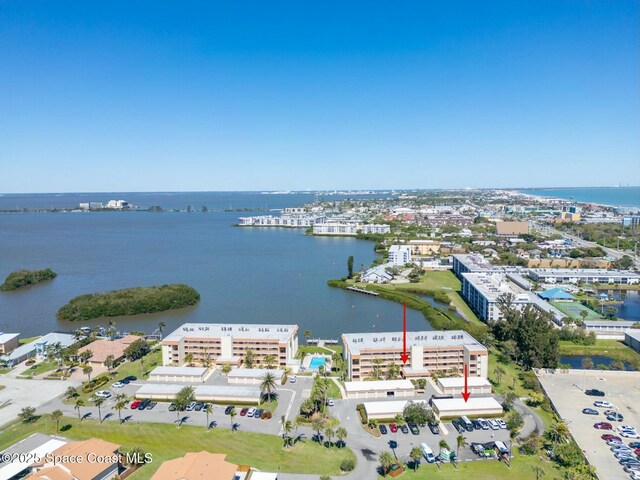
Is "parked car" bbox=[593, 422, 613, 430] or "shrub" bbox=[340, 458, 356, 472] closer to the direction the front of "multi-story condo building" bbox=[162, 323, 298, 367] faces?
the shrub

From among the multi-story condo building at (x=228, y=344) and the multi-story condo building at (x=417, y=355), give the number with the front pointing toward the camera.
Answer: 2

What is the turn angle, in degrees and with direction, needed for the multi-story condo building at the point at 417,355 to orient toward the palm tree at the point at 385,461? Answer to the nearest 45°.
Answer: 0° — it already faces it

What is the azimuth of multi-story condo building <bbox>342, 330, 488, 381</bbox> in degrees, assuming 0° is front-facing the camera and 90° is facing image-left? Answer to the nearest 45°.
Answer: approximately 0°

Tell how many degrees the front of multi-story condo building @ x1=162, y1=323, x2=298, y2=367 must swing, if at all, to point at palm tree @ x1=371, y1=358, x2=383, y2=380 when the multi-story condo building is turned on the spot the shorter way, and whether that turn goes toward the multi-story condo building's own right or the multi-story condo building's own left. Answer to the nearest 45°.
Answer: approximately 45° to the multi-story condo building's own left

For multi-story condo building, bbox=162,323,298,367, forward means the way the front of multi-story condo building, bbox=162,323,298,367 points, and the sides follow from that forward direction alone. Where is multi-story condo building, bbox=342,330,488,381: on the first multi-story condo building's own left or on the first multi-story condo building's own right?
on the first multi-story condo building's own left

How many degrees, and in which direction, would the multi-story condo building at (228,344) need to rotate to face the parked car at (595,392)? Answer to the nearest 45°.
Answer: approximately 45° to its left

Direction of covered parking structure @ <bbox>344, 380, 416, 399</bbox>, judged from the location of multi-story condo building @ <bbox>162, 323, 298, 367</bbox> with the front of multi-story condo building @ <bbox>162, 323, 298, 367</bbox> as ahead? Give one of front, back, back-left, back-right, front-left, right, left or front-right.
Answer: front-left

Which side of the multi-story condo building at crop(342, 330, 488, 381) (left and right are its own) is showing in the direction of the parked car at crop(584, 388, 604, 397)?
left

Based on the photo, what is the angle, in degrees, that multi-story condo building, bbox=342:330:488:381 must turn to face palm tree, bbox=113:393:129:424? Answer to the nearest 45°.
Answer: approximately 45° to its right

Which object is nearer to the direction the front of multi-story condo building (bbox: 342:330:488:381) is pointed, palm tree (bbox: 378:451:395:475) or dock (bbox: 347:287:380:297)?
the palm tree

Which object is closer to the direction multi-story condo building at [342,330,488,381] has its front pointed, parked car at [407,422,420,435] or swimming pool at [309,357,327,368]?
the parked car
